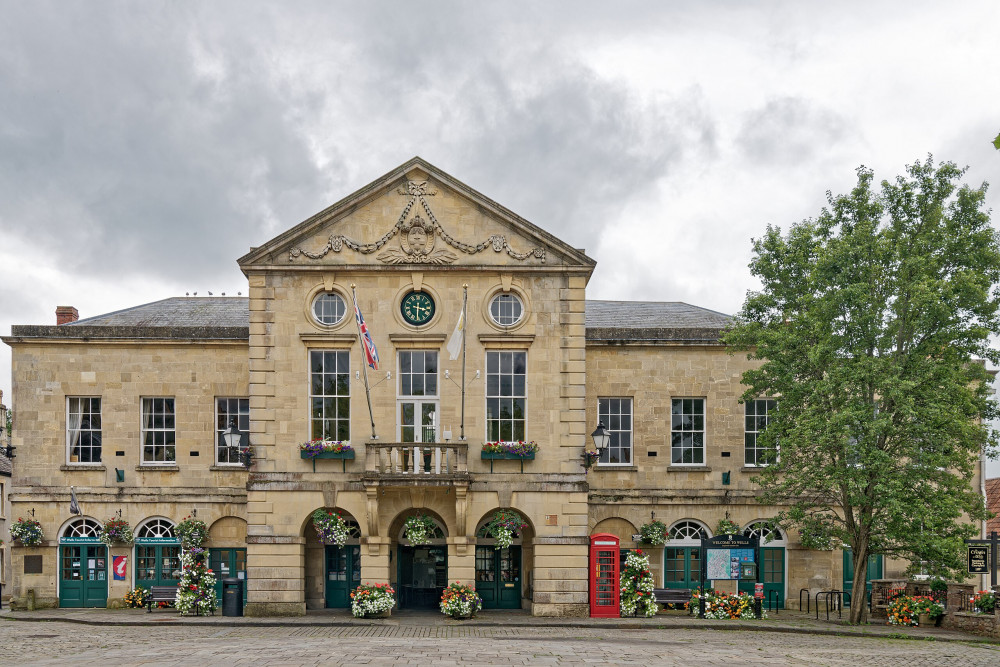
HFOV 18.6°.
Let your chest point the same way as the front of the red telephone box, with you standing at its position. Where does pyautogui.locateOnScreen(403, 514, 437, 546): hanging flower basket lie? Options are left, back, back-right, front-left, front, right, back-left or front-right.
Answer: right

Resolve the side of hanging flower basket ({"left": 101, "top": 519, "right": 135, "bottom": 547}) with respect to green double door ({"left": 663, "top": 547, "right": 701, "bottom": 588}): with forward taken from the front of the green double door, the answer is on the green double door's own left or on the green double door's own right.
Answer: on the green double door's own right

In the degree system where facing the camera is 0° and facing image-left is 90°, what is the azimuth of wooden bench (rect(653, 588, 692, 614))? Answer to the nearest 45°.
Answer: approximately 0°

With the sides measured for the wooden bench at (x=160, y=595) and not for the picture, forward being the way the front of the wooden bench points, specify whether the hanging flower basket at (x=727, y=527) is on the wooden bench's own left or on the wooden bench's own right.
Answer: on the wooden bench's own left

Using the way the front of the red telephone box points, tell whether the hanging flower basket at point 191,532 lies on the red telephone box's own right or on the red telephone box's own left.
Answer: on the red telephone box's own right

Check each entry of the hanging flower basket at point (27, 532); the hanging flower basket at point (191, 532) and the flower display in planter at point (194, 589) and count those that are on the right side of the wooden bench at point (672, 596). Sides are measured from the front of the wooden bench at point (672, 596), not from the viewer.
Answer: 3

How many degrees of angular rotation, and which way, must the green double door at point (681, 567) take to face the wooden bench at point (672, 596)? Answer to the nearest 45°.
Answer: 0° — it already faces it

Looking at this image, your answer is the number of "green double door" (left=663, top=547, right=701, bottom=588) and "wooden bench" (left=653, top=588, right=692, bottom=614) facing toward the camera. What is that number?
2
